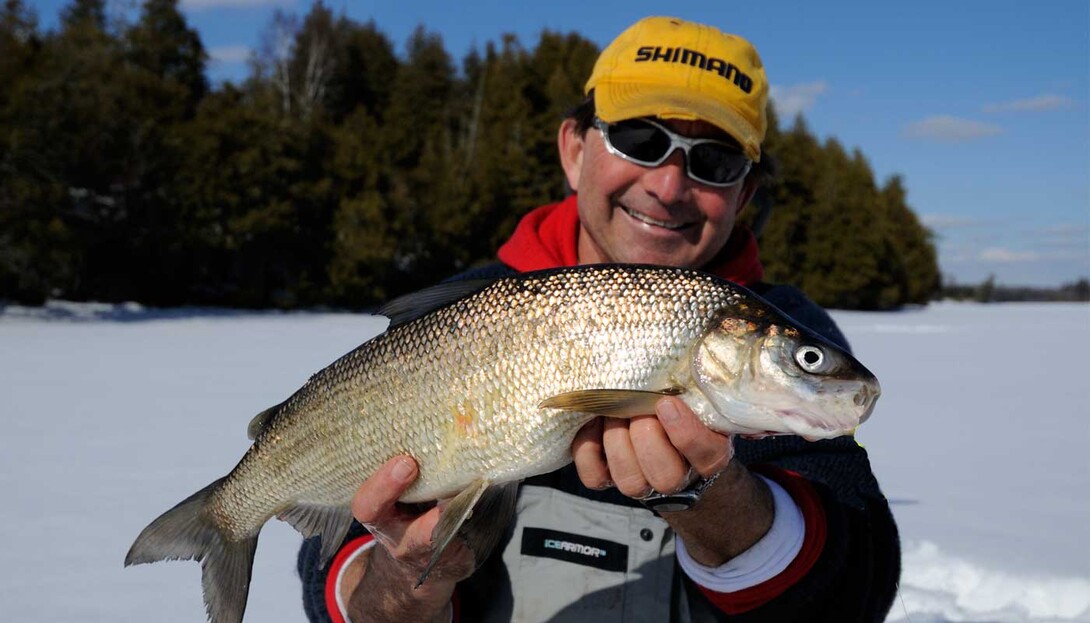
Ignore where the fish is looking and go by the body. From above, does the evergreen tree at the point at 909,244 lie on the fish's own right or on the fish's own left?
on the fish's own left

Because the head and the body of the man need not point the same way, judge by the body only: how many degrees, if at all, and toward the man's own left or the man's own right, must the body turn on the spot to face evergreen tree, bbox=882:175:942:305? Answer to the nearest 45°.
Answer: approximately 180°

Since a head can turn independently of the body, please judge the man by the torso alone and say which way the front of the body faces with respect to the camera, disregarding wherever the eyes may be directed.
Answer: toward the camera

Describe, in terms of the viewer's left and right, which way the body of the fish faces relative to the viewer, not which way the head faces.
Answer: facing to the right of the viewer
